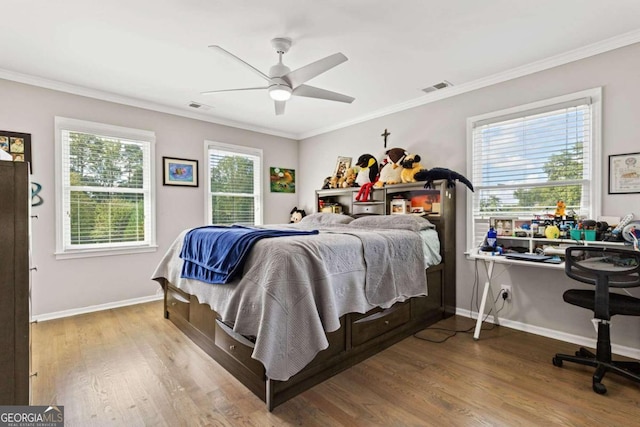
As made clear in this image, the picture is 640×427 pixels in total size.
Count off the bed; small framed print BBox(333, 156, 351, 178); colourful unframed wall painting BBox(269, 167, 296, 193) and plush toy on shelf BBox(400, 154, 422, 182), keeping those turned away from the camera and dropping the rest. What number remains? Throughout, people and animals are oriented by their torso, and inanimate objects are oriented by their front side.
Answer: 0

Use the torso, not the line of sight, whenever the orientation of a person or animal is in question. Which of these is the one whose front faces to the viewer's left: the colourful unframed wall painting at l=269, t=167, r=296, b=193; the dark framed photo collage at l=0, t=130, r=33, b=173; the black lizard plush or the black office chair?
the black lizard plush

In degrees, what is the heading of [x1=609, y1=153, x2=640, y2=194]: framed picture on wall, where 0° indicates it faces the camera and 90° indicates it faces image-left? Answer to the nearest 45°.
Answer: approximately 45°

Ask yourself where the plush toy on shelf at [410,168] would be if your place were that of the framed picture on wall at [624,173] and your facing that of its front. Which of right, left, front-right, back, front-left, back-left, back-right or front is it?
front-right

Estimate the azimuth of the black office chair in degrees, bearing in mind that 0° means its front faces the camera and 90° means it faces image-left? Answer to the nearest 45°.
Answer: approximately 180°

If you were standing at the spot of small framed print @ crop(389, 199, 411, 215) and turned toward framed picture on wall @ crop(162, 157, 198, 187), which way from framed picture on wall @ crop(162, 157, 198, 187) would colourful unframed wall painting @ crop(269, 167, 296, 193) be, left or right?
right

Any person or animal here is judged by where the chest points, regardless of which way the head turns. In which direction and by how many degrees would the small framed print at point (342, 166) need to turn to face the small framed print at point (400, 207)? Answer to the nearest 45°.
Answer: approximately 90° to its left

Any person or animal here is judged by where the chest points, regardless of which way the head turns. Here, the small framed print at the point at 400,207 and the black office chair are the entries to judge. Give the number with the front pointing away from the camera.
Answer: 1

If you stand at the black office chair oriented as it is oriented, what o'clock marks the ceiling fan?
The ceiling fan is roughly at 8 o'clock from the black office chair.

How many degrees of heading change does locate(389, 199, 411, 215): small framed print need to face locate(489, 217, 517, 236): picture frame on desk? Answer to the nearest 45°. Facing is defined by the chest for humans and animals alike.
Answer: approximately 90° to its left

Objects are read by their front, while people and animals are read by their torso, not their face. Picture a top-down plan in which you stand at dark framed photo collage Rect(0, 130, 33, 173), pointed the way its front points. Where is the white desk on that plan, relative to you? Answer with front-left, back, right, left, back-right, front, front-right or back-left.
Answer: front

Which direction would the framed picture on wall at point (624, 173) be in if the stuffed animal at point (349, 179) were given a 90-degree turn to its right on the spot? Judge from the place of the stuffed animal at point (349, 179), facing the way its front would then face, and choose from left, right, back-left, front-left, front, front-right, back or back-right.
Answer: back

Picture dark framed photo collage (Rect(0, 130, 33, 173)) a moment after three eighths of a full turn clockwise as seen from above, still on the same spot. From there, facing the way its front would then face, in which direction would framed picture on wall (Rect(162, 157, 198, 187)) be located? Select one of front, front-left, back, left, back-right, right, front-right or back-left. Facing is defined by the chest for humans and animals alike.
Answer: back

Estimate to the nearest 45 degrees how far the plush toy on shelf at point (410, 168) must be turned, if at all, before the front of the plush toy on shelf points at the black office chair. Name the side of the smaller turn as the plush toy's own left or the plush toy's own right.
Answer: approximately 90° to the plush toy's own left

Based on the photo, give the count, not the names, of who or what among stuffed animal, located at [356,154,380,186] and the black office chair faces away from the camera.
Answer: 1

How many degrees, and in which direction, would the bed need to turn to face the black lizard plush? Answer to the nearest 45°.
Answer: approximately 180°

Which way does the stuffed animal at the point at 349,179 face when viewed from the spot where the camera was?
facing the viewer and to the left of the viewer

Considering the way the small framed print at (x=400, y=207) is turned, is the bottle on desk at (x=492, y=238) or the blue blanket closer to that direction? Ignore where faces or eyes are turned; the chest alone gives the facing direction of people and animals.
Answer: the blue blanket
